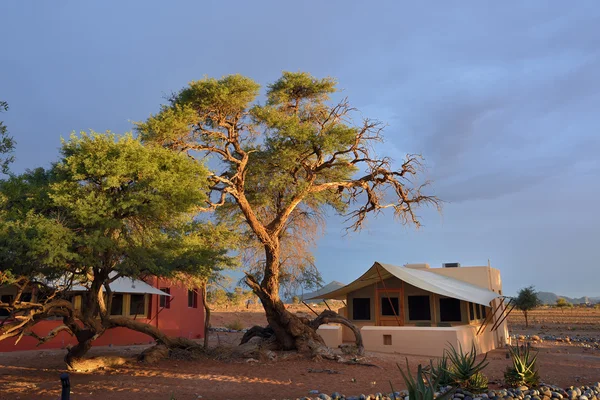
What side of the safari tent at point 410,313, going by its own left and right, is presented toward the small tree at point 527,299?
back

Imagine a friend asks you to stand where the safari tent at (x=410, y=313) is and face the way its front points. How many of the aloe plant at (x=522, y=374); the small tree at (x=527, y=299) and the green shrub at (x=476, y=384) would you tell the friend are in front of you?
2

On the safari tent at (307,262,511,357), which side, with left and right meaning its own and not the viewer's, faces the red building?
right

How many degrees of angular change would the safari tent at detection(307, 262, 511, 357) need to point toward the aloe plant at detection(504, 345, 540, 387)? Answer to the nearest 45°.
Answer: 0° — it already faces it

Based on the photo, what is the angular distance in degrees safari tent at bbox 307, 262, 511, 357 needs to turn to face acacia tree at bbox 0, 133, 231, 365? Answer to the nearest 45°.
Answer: approximately 45° to its right

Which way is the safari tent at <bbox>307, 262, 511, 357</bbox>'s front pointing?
toward the camera

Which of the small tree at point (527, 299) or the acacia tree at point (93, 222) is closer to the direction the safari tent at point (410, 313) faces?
the acacia tree

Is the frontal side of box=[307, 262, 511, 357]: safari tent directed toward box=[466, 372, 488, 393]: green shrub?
yes
